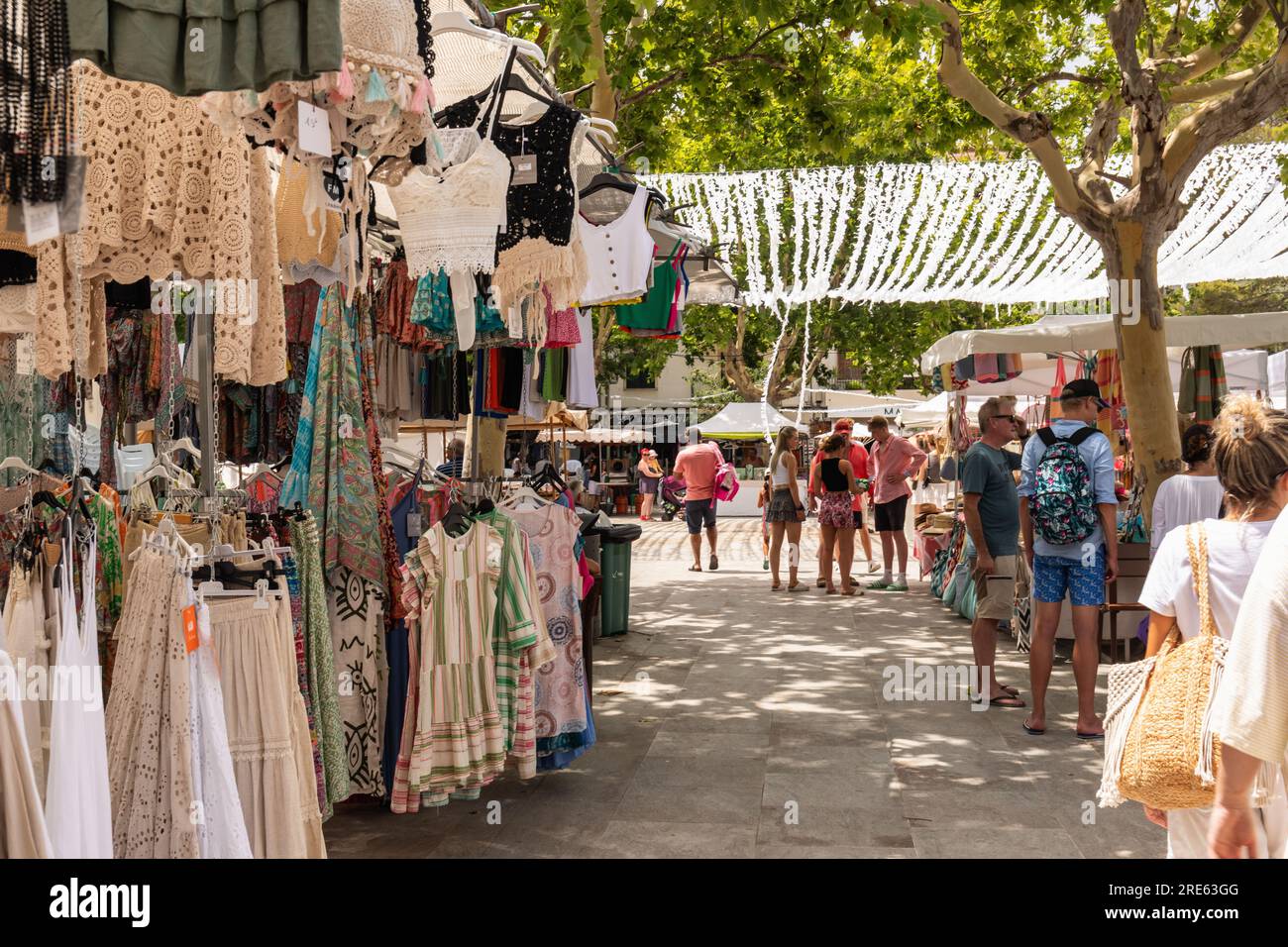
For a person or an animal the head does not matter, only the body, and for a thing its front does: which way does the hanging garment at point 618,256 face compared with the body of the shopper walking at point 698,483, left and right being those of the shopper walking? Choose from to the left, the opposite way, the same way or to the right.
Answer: the opposite way

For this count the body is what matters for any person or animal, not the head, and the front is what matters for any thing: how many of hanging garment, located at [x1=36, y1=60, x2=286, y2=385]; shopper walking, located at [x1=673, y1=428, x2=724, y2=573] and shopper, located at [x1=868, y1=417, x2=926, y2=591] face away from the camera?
1

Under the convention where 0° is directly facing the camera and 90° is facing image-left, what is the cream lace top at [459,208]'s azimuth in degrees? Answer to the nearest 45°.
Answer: approximately 0°

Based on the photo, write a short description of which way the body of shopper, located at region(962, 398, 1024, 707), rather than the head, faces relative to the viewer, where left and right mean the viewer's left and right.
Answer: facing to the right of the viewer

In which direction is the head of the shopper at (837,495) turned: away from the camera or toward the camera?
away from the camera

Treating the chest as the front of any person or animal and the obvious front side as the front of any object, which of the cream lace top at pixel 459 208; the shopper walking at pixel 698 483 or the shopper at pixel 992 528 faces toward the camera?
the cream lace top

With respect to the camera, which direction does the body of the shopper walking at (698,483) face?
away from the camera

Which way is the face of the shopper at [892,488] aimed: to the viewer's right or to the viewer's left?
to the viewer's left
